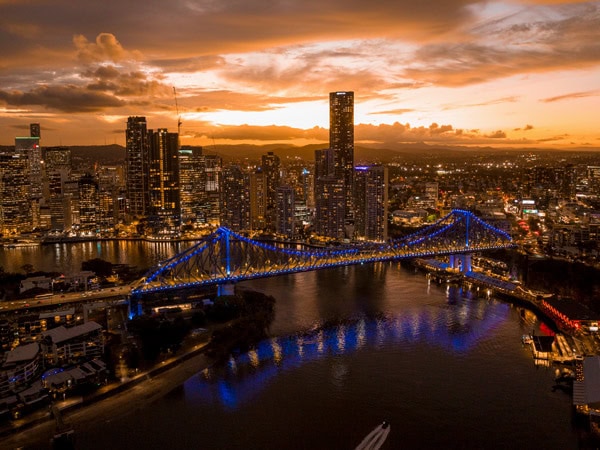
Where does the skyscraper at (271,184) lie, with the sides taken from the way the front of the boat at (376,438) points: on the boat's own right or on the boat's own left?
on the boat's own left

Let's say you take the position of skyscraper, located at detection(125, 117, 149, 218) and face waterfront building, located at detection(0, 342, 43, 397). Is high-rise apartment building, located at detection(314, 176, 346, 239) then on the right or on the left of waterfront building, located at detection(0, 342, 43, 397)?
left

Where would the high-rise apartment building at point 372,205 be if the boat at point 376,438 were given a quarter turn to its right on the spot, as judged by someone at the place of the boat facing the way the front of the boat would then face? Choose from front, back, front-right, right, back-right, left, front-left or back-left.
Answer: back-left

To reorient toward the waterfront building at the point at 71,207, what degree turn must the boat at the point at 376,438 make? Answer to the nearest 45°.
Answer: approximately 90° to its left

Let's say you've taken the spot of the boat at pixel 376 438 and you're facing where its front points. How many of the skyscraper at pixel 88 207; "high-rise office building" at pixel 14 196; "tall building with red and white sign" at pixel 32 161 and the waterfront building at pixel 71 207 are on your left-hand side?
4

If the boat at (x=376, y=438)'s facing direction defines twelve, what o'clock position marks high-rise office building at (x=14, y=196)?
The high-rise office building is roughly at 9 o'clock from the boat.
